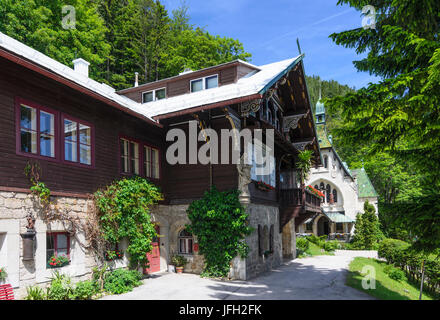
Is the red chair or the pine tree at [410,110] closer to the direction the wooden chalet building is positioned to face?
the pine tree

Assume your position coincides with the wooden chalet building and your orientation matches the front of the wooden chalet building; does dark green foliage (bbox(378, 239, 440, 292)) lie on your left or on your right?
on your left

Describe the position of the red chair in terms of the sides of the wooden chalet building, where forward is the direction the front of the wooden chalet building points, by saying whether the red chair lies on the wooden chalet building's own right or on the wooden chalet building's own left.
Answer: on the wooden chalet building's own right

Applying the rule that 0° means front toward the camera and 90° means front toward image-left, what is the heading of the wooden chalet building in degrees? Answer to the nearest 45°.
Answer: approximately 315°
